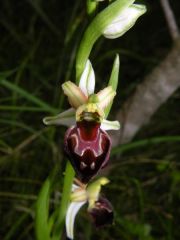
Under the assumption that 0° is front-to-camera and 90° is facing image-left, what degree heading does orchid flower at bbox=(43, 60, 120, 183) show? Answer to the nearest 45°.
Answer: approximately 0°

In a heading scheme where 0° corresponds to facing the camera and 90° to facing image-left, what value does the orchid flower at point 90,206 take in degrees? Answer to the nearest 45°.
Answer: approximately 270°
